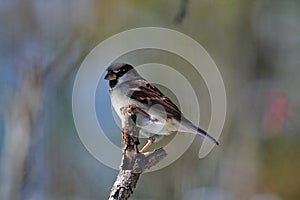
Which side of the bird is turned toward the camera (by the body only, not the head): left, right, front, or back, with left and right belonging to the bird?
left
